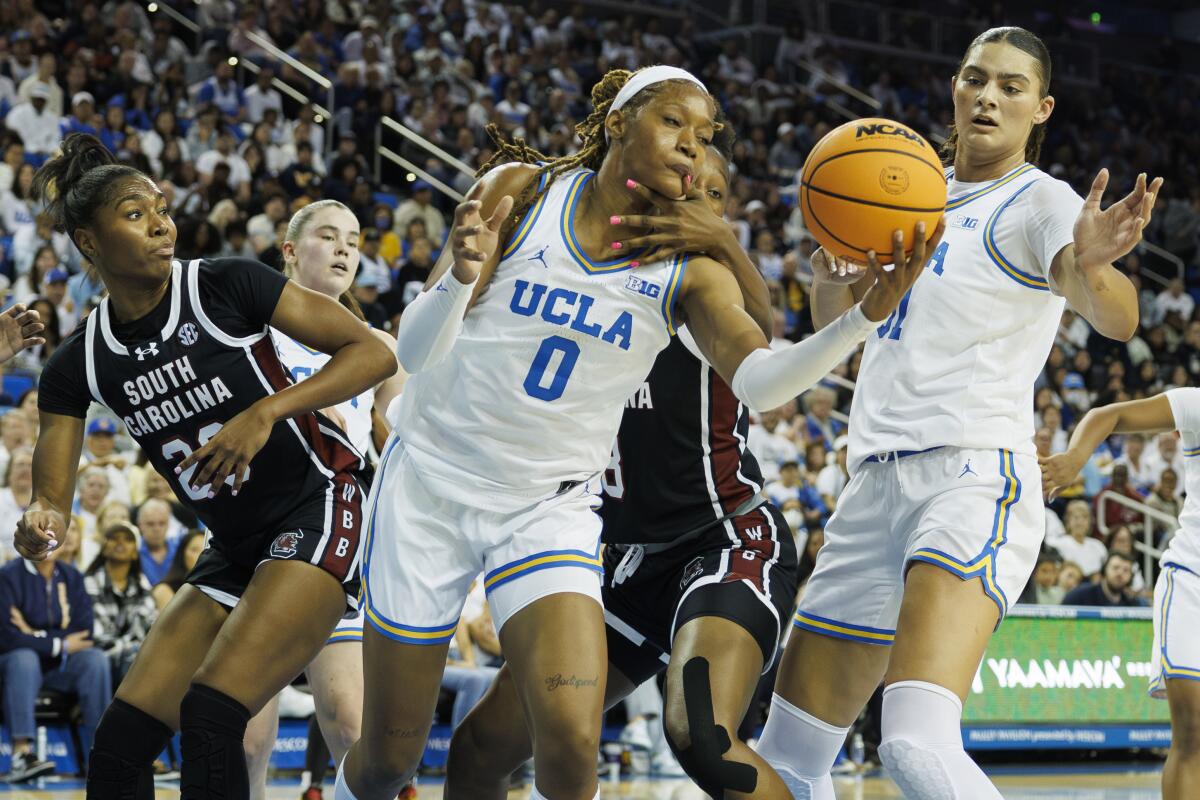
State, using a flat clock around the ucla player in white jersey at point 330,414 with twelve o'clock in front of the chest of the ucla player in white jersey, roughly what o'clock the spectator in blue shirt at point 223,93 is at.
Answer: The spectator in blue shirt is roughly at 7 o'clock from the ucla player in white jersey.

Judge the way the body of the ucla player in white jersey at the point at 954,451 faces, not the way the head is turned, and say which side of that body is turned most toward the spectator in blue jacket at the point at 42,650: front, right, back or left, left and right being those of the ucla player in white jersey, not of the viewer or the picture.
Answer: right

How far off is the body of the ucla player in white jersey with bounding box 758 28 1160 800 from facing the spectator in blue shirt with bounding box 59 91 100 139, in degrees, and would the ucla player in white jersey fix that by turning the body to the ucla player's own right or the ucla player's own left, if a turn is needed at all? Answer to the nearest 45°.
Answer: approximately 90° to the ucla player's own right

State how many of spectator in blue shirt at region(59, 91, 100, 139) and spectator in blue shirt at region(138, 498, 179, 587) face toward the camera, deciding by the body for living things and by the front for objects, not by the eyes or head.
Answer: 2

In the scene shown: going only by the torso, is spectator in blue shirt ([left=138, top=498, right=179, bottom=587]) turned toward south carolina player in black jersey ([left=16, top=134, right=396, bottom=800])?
yes

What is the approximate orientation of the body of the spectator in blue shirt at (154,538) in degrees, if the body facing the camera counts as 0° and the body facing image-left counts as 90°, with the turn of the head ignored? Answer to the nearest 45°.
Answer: approximately 0°

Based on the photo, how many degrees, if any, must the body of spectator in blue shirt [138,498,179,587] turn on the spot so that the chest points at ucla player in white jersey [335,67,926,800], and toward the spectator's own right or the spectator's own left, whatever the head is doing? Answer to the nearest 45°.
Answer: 0° — they already face them
